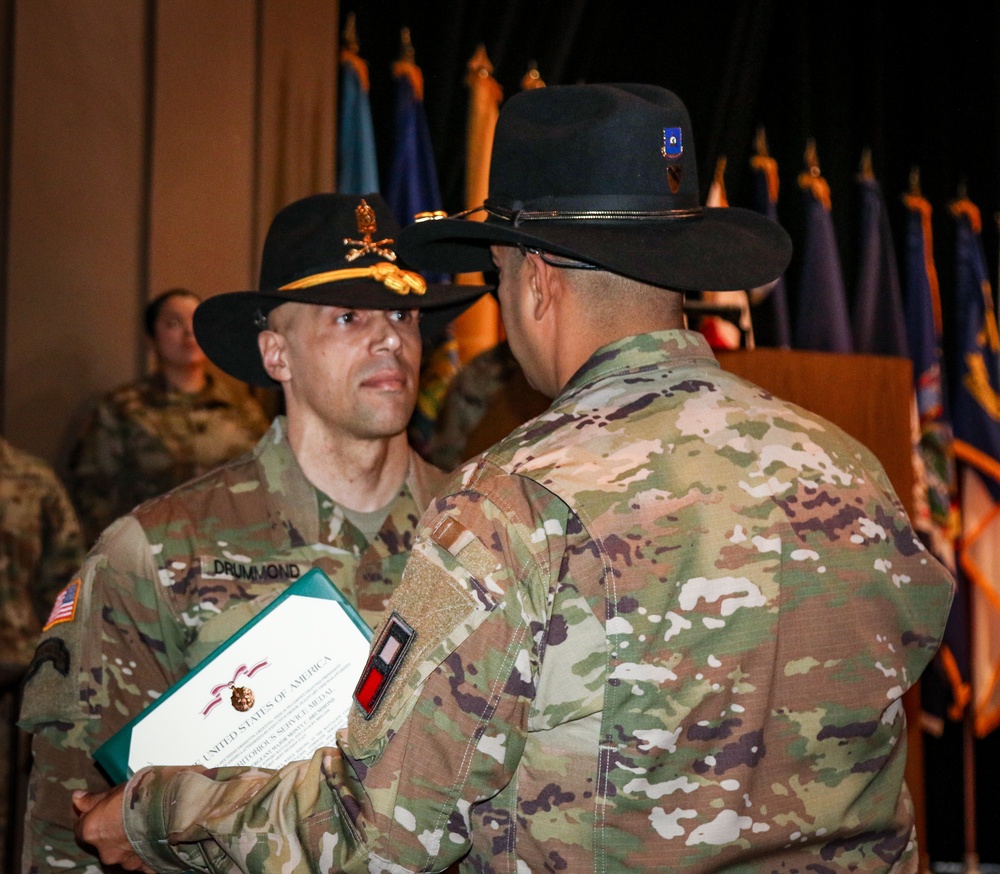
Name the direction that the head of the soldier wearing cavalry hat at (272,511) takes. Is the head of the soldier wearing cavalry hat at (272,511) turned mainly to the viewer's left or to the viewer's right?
to the viewer's right

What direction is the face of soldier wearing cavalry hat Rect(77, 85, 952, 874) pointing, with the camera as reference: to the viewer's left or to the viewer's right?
to the viewer's left

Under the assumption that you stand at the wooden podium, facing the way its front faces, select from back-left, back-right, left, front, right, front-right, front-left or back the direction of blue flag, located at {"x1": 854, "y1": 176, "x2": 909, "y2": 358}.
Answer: back

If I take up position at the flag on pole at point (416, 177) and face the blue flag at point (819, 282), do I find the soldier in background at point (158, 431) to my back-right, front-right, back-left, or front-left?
back-right

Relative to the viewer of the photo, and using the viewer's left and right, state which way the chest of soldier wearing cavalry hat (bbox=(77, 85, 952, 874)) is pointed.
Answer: facing away from the viewer and to the left of the viewer

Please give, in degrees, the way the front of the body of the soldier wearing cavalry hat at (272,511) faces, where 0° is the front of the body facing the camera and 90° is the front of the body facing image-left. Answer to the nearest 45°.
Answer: approximately 315°

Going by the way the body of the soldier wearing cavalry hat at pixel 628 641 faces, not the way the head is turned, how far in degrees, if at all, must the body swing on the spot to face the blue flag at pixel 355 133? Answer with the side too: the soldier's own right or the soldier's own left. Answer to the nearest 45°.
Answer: approximately 45° to the soldier's own right

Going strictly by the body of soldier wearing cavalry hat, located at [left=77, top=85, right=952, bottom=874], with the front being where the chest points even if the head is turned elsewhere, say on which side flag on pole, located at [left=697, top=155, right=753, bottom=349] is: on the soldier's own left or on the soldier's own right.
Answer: on the soldier's own right

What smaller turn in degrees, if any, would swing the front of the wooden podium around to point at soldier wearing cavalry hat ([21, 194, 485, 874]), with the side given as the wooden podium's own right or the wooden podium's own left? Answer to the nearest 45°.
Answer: approximately 45° to the wooden podium's own right

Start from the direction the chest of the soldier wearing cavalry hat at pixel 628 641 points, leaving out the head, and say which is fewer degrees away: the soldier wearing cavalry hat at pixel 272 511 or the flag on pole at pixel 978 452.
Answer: the soldier wearing cavalry hat

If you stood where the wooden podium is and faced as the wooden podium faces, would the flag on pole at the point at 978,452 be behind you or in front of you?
behind

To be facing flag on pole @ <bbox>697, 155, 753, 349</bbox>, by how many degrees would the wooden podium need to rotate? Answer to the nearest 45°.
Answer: approximately 180°

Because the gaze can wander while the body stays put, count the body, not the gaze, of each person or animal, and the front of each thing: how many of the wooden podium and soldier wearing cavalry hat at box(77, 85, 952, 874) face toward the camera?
1
